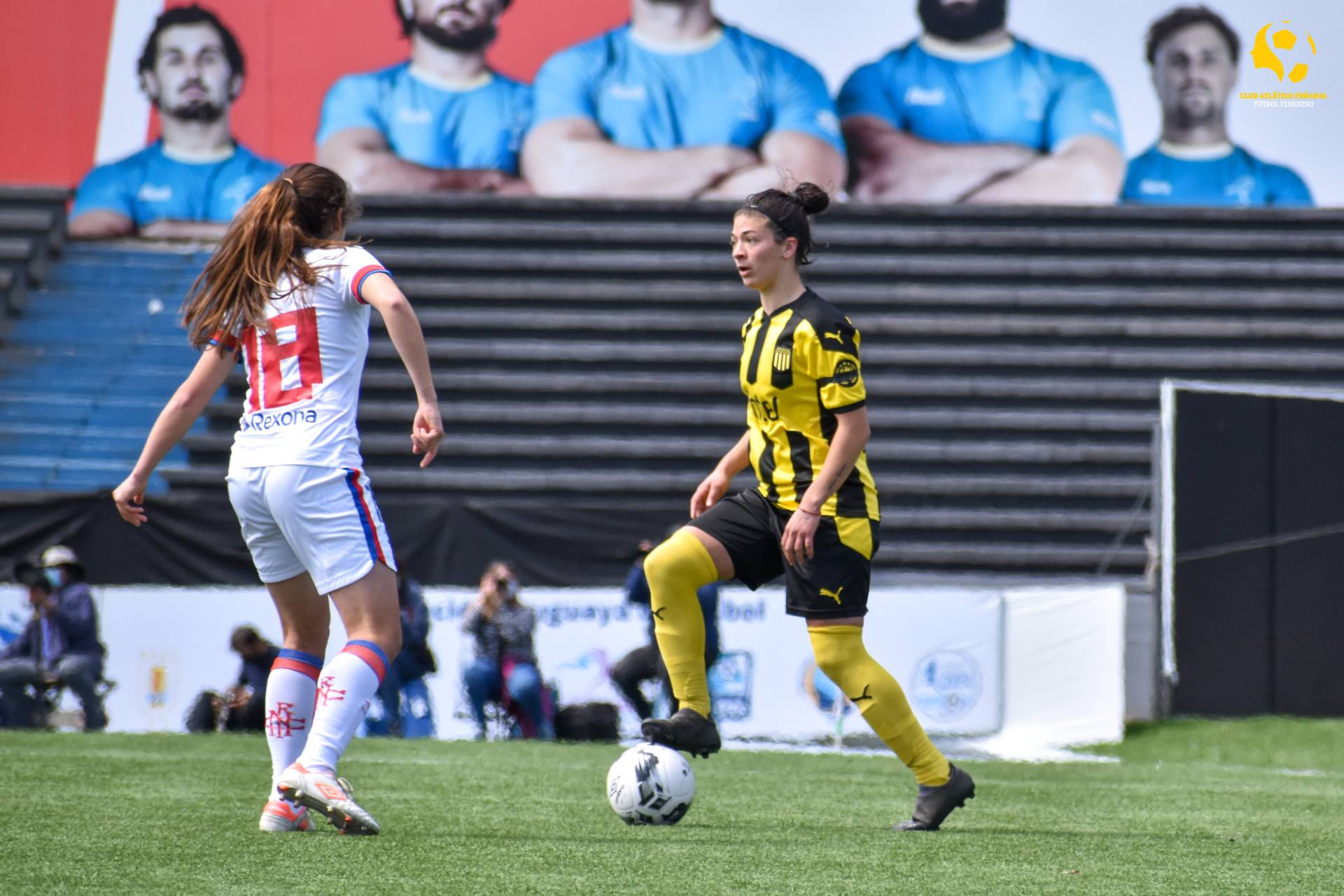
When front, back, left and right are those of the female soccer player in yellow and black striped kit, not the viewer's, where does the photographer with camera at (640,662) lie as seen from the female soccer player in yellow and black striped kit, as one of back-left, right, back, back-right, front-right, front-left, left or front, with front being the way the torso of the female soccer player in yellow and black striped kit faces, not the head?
back-right

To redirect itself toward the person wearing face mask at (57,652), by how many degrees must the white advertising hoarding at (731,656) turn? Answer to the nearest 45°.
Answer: approximately 90° to its right

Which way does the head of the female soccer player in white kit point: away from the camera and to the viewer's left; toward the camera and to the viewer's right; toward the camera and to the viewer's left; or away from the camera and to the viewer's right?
away from the camera and to the viewer's right

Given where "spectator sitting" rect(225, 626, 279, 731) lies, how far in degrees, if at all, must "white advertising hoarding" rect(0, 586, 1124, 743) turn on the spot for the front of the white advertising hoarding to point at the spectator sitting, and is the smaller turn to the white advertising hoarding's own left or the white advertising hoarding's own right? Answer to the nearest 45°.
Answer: approximately 90° to the white advertising hoarding's own right

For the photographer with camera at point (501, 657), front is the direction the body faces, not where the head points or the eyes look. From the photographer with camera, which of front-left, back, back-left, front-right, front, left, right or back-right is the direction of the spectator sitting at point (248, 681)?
right

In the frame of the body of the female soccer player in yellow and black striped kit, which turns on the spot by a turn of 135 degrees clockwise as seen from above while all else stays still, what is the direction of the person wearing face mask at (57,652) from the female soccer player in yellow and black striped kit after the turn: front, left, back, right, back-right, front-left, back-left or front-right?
front-left

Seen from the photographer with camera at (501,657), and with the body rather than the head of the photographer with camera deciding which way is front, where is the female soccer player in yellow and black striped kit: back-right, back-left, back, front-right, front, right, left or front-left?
front

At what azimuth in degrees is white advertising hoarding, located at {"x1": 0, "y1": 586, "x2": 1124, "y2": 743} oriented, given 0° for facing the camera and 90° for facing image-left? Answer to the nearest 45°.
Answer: approximately 0°

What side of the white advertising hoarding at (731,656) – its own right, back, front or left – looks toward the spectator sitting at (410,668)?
right

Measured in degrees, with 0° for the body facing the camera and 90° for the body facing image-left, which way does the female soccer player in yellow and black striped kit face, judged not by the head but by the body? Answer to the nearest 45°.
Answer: approximately 45°

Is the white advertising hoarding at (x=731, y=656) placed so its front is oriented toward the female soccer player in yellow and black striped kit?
yes

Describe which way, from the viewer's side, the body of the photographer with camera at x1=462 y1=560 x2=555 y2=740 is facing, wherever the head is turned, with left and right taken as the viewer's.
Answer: facing the viewer

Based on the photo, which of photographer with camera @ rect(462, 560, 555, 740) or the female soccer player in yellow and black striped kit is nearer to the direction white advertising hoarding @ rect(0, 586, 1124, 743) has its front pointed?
the female soccer player in yellow and black striped kit

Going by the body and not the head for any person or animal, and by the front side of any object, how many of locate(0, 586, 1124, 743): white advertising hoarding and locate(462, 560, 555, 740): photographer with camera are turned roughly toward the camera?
2
